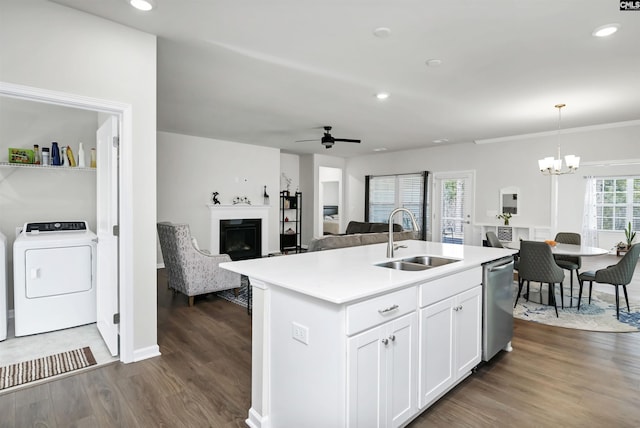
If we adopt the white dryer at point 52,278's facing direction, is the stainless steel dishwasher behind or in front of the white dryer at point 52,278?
in front

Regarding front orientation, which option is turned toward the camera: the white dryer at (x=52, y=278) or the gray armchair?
the white dryer

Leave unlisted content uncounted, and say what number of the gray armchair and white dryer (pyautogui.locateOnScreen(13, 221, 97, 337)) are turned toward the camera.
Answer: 1

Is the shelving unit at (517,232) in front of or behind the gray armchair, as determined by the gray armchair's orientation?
in front

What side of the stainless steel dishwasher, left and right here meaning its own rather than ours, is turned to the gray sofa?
back

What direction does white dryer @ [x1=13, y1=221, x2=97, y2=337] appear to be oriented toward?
toward the camera

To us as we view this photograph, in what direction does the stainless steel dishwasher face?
facing the viewer and to the right of the viewer

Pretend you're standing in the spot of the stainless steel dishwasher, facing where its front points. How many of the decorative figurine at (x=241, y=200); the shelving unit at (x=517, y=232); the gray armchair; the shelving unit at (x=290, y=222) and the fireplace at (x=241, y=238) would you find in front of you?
0

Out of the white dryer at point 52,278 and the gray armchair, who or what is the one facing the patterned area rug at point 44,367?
the white dryer

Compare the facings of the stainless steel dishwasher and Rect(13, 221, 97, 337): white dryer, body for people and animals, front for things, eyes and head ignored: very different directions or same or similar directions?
same or similar directions

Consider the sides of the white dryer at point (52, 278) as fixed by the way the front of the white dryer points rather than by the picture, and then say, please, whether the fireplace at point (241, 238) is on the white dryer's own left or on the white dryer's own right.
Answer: on the white dryer's own left

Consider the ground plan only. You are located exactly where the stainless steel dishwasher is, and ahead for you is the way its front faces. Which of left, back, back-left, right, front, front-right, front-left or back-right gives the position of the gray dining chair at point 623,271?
left
